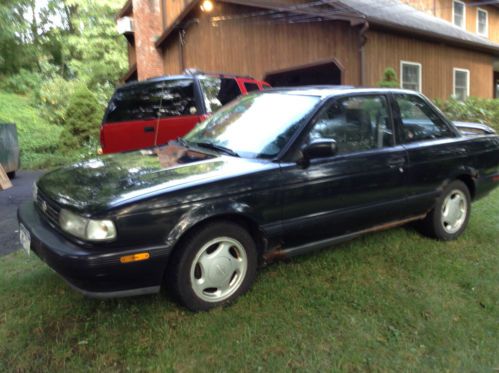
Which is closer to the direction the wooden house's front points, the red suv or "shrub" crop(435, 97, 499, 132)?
the red suv

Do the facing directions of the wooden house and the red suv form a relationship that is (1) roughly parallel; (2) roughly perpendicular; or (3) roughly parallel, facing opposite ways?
roughly parallel, facing opposite ways

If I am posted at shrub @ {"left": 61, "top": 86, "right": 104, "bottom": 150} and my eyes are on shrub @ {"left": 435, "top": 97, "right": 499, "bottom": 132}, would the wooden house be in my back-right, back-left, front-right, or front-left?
front-left

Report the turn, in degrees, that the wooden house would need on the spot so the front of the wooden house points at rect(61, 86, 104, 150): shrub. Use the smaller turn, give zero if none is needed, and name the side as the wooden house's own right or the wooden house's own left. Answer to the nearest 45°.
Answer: approximately 45° to the wooden house's own right

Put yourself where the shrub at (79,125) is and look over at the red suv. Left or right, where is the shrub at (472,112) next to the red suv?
left

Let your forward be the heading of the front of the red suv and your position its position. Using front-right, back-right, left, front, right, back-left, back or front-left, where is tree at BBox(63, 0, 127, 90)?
front-left

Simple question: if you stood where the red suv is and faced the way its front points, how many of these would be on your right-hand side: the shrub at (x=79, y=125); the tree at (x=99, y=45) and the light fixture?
0

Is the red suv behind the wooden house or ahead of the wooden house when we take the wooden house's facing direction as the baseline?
ahead

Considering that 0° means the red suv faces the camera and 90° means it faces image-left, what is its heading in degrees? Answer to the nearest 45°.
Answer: approximately 225°

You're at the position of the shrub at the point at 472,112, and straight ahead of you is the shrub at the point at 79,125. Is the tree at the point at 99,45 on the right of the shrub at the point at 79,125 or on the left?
right

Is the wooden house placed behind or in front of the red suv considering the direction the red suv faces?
in front

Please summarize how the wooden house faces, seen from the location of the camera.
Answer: facing the viewer and to the left of the viewer
